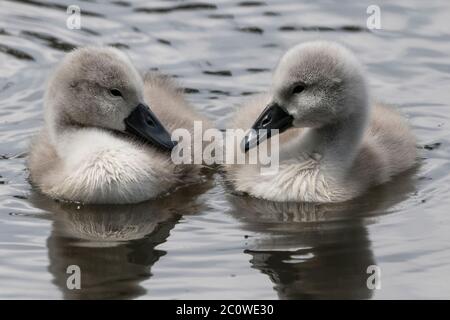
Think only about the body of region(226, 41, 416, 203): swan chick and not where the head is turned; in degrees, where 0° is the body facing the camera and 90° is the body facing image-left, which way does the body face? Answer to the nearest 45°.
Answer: approximately 45°

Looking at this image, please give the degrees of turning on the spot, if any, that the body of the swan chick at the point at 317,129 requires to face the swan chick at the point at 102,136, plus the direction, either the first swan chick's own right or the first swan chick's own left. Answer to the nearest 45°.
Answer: approximately 45° to the first swan chick's own right
